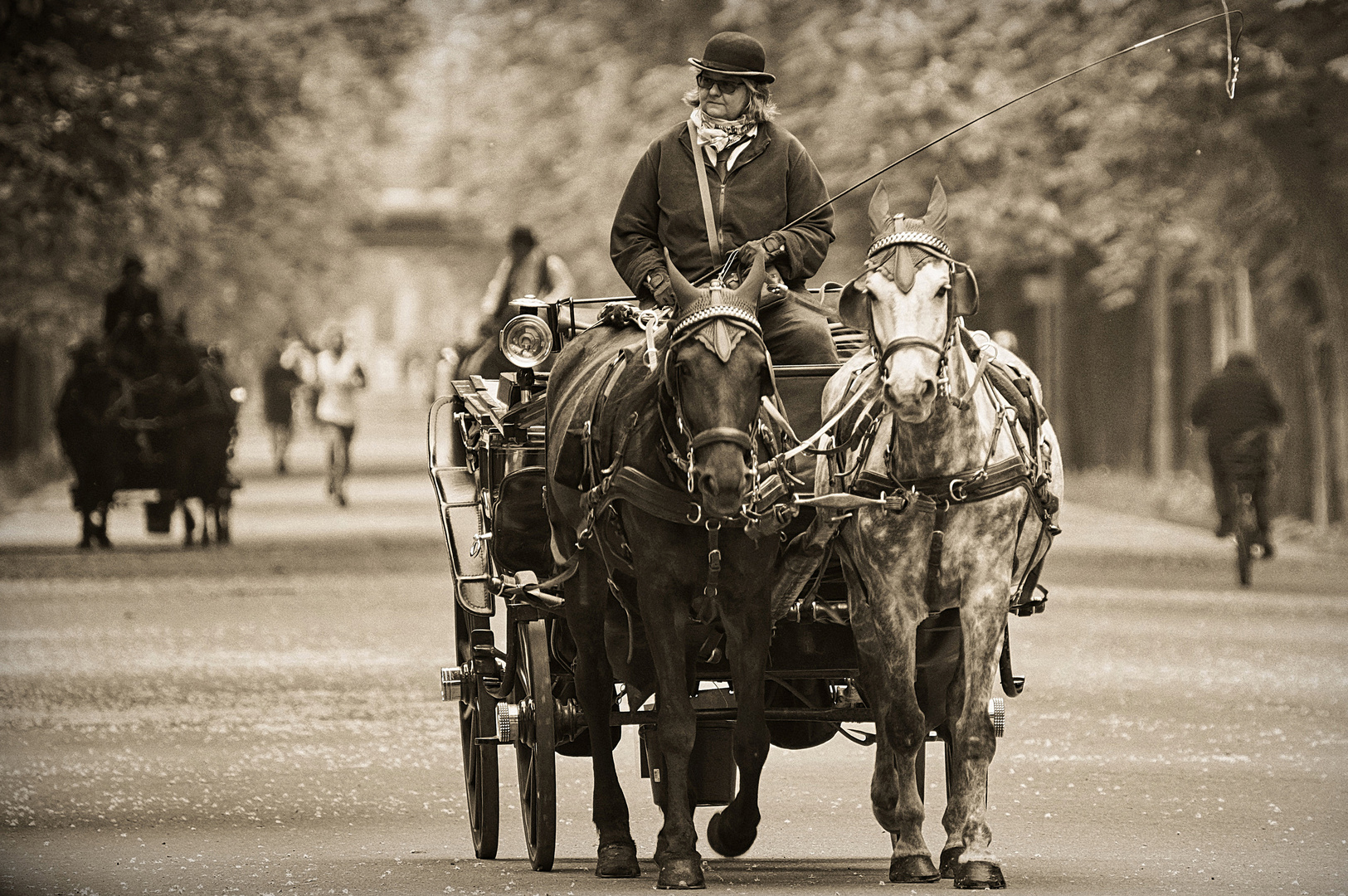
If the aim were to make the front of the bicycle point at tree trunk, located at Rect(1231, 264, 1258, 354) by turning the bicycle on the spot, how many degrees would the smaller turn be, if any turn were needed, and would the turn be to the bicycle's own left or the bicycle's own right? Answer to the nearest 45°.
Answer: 0° — it already faces it

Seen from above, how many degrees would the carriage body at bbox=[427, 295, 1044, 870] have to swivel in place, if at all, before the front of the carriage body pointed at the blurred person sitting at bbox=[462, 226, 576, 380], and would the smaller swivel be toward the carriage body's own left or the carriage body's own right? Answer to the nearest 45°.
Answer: approximately 180°

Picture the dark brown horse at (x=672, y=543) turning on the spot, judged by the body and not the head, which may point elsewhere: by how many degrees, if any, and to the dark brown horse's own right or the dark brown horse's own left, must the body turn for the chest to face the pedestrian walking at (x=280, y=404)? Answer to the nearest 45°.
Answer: approximately 180°

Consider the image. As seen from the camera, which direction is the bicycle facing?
away from the camera

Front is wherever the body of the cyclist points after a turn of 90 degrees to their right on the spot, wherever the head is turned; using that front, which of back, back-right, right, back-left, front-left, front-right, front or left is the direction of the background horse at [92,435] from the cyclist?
back

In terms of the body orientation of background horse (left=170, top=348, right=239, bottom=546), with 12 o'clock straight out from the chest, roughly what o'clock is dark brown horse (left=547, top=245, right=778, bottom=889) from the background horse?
The dark brown horse is roughly at 12 o'clock from the background horse.

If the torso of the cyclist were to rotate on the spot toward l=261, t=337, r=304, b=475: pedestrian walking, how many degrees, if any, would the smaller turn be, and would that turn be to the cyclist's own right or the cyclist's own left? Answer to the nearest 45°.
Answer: approximately 45° to the cyclist's own left

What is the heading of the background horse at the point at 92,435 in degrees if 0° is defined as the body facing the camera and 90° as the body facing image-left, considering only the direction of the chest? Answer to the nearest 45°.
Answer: approximately 0°
